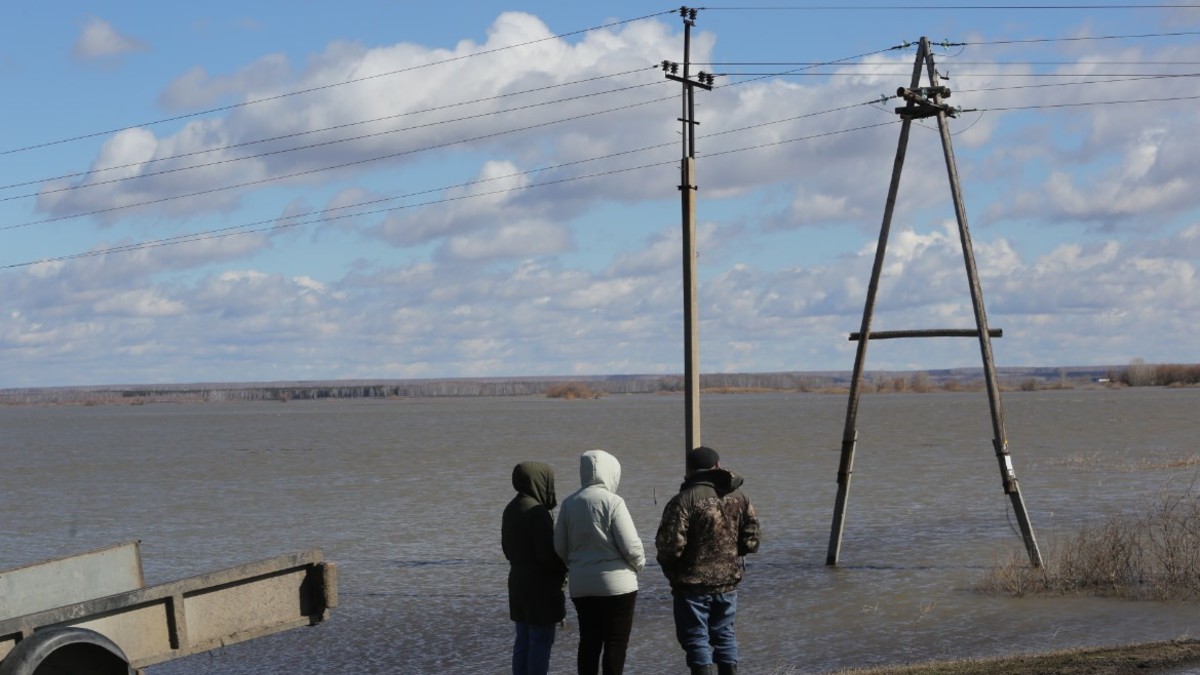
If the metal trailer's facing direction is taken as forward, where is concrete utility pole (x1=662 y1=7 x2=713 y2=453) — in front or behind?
behind

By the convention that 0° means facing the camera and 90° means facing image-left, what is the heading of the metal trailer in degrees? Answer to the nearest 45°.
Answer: approximately 45°
